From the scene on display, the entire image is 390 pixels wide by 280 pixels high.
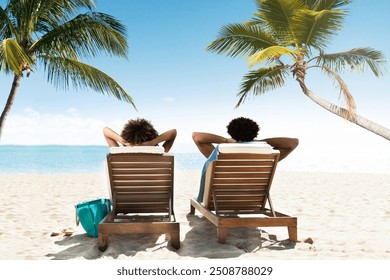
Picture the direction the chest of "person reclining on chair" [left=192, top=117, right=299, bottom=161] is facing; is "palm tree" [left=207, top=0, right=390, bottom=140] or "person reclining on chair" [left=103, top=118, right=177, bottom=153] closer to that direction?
the palm tree

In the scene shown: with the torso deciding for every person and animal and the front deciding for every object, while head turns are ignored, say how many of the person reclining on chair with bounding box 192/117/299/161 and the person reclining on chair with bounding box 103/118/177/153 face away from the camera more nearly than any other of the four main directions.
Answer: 2

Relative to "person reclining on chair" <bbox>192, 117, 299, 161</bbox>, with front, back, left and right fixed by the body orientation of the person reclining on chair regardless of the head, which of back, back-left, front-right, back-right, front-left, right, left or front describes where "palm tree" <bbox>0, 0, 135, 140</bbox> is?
front-left

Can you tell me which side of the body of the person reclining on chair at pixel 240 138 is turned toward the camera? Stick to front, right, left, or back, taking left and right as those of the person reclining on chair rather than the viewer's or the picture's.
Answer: back

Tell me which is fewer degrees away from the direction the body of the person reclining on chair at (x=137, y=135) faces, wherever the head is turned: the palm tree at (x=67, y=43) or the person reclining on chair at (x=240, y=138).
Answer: the palm tree

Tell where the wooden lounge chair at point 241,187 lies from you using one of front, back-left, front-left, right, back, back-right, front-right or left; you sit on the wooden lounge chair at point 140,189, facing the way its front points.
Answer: right

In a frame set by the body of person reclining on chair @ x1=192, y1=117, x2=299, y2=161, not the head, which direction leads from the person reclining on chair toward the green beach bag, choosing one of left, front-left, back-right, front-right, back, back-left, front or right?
left

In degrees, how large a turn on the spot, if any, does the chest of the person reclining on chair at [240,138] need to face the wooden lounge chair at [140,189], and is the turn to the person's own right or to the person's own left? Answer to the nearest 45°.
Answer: approximately 135° to the person's own left

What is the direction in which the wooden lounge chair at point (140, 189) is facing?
away from the camera

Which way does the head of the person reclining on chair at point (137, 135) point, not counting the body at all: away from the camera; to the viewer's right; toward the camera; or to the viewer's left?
away from the camera

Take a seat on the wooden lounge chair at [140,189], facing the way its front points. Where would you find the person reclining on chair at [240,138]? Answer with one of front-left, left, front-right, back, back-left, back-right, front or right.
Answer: right

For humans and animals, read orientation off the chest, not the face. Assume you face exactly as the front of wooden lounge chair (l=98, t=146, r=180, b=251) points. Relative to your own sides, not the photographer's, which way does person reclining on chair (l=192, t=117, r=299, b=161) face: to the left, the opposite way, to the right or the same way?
the same way

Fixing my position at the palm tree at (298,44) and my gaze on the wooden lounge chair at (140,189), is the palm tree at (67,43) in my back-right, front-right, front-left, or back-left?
front-right

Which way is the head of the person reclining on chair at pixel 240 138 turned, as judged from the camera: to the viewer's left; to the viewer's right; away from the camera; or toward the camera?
away from the camera

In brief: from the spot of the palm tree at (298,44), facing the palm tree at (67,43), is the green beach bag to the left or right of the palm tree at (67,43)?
left

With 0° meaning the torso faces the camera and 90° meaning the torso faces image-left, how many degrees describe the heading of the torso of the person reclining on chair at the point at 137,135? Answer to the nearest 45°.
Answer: approximately 180°

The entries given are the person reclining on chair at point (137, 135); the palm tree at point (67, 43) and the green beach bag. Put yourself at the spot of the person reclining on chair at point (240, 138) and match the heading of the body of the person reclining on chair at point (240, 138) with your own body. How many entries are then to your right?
0
